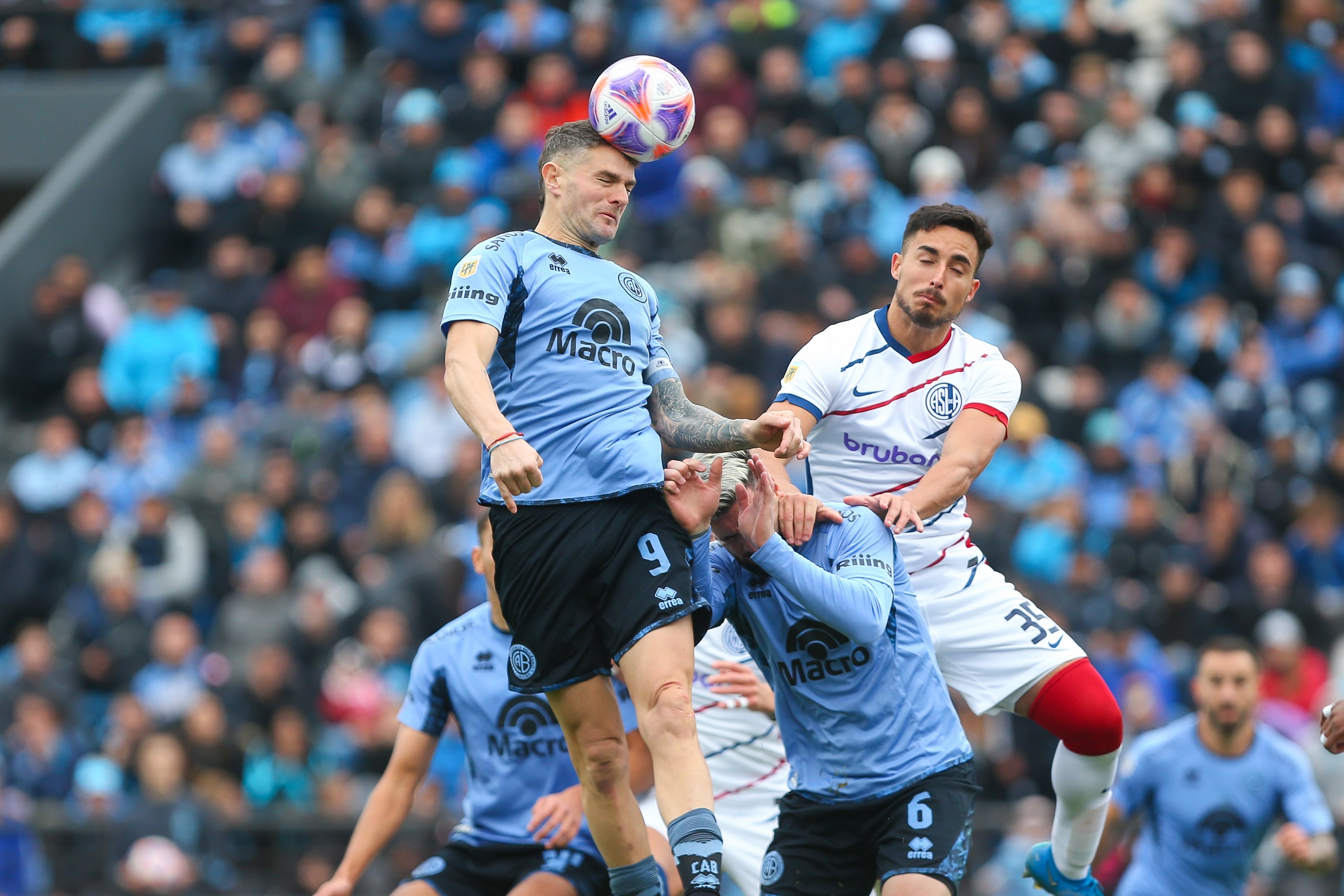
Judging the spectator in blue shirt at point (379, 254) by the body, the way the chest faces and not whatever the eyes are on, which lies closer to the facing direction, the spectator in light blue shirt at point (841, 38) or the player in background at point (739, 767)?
the player in background

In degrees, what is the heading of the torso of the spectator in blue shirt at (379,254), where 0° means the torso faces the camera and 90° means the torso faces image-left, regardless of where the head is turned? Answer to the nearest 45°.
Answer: approximately 0°

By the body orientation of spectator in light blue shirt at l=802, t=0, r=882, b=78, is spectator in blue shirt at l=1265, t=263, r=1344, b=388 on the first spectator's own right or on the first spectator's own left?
on the first spectator's own left

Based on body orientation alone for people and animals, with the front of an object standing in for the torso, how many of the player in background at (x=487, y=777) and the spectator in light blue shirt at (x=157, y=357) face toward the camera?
2

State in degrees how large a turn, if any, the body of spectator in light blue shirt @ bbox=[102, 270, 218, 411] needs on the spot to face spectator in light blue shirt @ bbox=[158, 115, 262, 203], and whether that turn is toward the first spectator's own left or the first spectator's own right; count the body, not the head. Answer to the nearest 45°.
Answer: approximately 180°

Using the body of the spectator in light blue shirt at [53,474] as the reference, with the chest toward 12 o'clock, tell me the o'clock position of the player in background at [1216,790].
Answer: The player in background is roughly at 11 o'clock from the spectator in light blue shirt.

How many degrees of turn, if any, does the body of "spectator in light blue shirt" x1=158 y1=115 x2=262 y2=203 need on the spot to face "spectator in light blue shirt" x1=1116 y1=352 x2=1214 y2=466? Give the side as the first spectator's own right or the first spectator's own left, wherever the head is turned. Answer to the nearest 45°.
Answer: approximately 45° to the first spectator's own left
